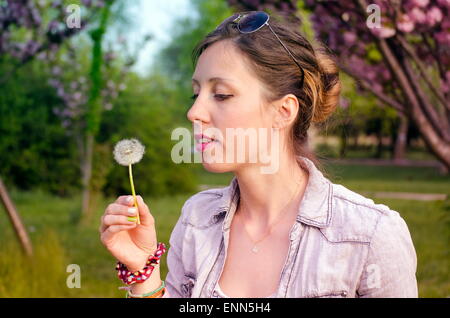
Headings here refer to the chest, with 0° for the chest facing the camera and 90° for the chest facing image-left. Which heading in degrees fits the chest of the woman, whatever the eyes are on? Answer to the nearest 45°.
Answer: approximately 45°

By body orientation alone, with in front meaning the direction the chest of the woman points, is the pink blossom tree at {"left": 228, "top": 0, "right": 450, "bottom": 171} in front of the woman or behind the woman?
behind
